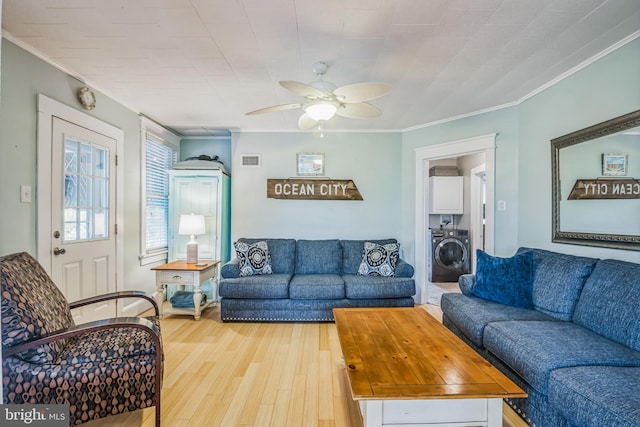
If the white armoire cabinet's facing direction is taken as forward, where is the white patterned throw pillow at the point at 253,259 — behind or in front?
in front

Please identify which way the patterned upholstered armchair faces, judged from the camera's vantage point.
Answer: facing to the right of the viewer

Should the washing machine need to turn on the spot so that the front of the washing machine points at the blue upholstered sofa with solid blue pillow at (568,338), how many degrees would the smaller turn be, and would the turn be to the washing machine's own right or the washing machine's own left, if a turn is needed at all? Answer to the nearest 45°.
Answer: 0° — it already faces it

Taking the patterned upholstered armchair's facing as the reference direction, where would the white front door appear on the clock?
The white front door is roughly at 9 o'clock from the patterned upholstered armchair.

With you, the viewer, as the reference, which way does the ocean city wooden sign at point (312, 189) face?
facing the viewer

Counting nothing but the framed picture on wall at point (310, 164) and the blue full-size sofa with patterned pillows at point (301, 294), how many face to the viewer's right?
0

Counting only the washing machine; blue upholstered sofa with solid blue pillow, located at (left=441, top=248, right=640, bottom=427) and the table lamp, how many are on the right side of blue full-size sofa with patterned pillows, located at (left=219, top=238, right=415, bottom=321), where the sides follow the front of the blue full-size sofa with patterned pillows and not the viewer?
1

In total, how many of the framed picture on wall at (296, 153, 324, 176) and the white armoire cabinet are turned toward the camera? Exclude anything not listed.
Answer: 2

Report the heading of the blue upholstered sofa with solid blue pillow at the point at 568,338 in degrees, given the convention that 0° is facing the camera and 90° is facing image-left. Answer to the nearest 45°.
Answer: approximately 45°

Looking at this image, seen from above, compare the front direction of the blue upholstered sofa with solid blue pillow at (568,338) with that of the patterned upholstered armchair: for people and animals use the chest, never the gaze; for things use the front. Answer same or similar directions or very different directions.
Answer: very different directions
